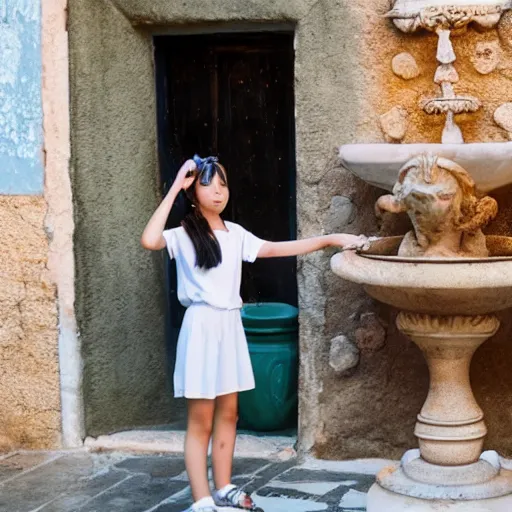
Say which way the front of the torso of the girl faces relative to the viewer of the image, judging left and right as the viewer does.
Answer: facing the viewer and to the right of the viewer

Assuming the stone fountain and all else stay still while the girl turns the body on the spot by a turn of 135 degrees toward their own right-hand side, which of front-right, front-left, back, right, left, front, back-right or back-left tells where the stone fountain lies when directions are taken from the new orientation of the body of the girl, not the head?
back

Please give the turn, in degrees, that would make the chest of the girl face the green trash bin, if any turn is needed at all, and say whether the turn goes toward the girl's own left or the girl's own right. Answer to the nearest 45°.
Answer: approximately 135° to the girl's own left
